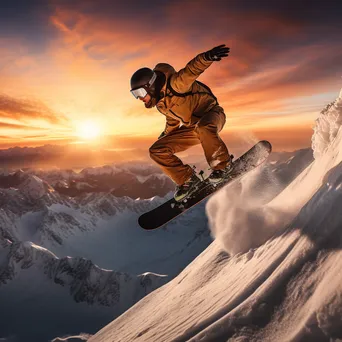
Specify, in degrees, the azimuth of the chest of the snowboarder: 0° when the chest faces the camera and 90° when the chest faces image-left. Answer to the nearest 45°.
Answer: approximately 45°
